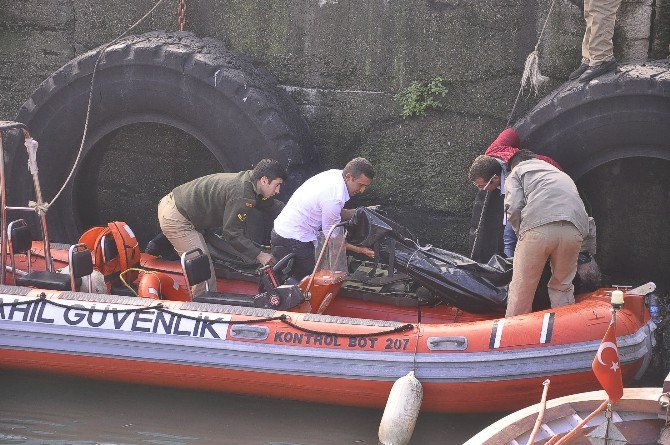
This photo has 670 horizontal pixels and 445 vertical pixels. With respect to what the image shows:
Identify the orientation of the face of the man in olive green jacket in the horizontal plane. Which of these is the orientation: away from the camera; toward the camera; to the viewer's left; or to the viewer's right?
to the viewer's right

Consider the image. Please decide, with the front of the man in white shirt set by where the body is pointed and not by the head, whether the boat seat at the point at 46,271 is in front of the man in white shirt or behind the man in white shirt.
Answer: behind

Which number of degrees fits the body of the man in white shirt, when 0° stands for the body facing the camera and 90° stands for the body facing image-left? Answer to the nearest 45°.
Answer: approximately 270°

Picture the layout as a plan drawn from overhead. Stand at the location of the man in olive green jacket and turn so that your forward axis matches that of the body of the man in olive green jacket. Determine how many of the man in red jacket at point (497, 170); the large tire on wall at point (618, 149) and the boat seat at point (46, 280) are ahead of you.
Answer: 2

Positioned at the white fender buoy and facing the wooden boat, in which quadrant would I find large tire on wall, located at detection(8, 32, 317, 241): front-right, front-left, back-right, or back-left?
back-left

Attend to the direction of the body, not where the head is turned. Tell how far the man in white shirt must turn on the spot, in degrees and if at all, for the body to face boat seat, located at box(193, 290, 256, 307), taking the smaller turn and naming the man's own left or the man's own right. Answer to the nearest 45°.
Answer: approximately 180°

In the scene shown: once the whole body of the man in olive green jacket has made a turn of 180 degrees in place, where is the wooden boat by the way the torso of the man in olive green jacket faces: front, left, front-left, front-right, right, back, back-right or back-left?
back-left

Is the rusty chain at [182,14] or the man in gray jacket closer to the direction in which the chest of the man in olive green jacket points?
the man in gray jacket

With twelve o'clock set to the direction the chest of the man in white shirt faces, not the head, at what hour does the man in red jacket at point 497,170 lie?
The man in red jacket is roughly at 12 o'clock from the man in white shirt.

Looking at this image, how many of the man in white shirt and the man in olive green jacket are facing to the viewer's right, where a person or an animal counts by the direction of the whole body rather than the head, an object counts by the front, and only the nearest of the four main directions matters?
2

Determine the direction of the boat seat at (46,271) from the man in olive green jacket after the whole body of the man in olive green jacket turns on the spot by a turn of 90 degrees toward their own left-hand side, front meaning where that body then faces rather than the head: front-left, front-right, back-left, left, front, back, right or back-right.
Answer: left

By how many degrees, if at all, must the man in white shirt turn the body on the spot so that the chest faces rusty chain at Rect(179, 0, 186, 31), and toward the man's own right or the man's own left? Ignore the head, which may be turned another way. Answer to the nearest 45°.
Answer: approximately 135° to the man's own left

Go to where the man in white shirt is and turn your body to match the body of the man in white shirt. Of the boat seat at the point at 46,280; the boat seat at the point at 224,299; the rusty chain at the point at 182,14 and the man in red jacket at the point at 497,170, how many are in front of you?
1

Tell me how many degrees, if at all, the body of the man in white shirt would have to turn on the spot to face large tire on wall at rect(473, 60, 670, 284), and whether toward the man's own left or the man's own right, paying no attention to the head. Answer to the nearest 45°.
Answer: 0° — they already face it

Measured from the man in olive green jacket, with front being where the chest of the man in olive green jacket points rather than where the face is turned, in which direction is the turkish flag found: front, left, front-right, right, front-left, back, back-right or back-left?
front-right

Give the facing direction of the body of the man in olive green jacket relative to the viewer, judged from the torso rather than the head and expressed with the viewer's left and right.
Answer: facing to the right of the viewer
